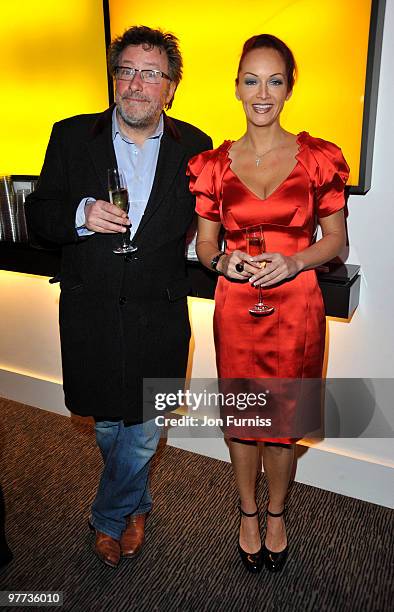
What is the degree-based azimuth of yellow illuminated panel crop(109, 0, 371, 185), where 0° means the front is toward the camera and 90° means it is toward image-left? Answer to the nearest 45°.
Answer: approximately 0°

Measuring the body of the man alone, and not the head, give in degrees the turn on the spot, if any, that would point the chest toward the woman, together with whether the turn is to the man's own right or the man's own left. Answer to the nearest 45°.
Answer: approximately 90° to the man's own left

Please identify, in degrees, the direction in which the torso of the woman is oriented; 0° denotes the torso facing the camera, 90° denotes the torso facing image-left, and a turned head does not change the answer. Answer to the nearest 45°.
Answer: approximately 0°

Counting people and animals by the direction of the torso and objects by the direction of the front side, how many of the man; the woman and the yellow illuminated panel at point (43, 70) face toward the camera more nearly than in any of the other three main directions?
3

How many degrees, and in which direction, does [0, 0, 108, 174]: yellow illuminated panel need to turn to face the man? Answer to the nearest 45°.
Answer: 0° — it already faces them
